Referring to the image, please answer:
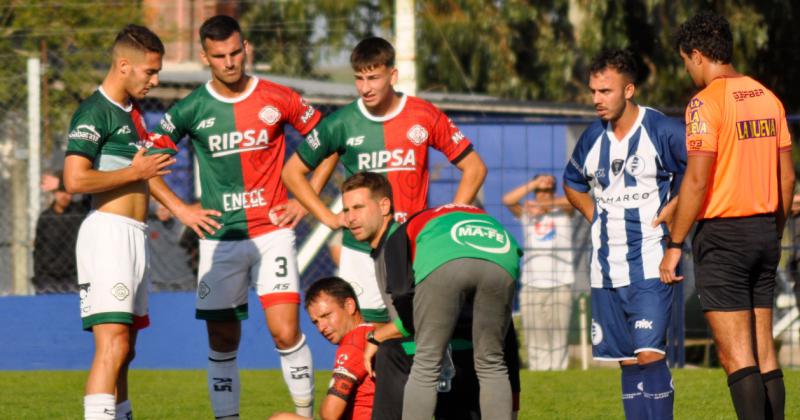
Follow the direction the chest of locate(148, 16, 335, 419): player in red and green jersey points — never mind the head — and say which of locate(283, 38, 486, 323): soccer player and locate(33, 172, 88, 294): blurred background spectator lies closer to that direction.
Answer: the soccer player

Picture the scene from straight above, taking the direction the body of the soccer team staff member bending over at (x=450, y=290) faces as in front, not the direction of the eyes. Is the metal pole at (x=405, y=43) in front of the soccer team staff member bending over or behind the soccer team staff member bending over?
in front

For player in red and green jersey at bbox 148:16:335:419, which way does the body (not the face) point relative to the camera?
toward the camera

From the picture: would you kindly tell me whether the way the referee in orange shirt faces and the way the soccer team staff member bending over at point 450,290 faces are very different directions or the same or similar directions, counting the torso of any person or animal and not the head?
same or similar directions

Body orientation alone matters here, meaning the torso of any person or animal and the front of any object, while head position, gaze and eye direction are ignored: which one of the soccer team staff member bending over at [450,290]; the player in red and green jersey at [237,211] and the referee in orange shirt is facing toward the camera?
the player in red and green jersey

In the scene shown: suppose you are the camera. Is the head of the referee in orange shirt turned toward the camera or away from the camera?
away from the camera

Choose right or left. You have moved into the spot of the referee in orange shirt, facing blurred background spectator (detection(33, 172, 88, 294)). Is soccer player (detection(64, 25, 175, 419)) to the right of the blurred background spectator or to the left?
left

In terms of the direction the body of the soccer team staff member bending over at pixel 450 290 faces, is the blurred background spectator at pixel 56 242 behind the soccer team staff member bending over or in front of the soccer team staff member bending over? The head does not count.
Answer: in front

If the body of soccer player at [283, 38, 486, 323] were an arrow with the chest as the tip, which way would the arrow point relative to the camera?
toward the camera

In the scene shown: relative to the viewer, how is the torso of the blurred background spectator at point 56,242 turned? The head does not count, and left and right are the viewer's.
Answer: facing the viewer

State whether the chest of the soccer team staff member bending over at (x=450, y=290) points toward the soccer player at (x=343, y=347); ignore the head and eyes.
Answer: yes
